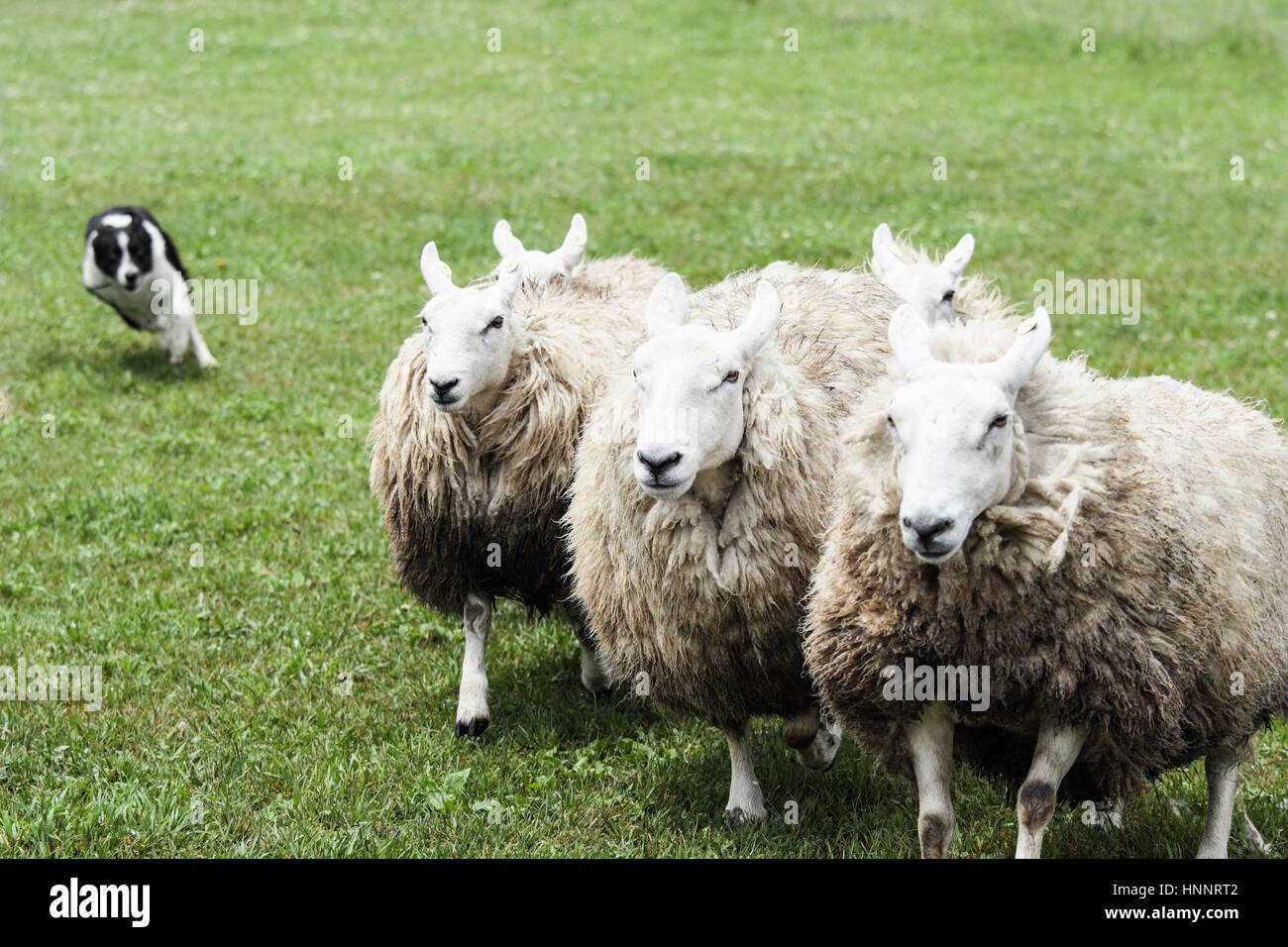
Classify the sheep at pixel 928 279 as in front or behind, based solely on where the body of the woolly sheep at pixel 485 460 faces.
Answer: behind

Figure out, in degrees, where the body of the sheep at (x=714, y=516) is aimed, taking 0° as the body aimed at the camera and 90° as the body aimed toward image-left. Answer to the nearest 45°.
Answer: approximately 45°

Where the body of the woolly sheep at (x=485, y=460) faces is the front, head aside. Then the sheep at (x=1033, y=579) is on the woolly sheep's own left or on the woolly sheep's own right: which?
on the woolly sheep's own left

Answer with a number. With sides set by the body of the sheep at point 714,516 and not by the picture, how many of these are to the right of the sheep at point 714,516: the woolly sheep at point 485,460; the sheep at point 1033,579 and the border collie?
2

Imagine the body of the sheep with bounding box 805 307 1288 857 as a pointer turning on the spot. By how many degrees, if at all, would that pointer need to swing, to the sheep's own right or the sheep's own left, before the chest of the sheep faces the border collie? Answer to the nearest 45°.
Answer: approximately 90° to the sheep's own right

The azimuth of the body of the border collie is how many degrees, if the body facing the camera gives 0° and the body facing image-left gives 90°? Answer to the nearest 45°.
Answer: approximately 0°

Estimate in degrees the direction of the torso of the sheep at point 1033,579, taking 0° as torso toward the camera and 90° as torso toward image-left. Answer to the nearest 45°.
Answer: approximately 45°

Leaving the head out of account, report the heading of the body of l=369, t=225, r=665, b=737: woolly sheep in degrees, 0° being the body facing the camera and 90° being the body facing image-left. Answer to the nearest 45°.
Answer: approximately 45°

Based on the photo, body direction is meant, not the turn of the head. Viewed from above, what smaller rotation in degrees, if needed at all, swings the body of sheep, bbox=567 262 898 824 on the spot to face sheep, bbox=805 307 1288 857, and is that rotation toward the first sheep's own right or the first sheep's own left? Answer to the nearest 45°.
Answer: approximately 90° to the first sheep's own left
